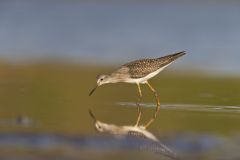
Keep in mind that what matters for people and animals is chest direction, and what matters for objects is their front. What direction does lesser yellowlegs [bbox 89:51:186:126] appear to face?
to the viewer's left
